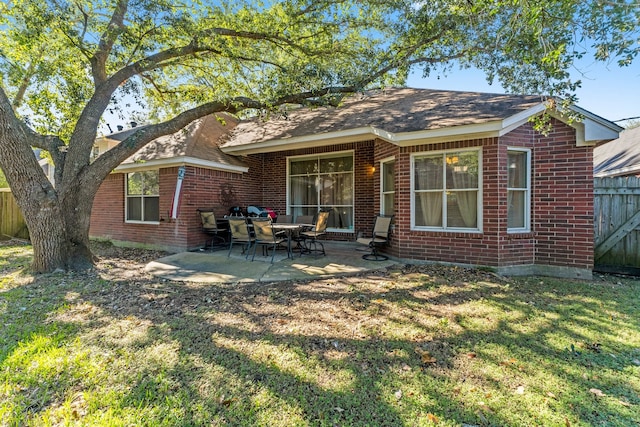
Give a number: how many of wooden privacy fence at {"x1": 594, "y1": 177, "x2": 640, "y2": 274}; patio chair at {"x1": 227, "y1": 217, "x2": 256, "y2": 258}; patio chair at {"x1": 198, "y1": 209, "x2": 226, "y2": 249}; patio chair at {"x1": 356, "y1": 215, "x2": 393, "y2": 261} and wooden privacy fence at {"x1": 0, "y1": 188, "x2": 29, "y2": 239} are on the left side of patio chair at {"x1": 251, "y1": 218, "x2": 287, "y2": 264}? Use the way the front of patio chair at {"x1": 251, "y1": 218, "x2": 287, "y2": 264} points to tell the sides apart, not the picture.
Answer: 3

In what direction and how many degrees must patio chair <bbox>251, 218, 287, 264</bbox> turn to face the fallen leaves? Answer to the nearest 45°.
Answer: approximately 135° to its right

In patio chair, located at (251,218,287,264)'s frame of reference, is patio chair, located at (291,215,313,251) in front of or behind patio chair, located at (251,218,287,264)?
in front

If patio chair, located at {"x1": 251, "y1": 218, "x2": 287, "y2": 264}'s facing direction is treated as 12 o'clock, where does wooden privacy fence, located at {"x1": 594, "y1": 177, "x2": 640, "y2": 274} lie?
The wooden privacy fence is roughly at 2 o'clock from the patio chair.

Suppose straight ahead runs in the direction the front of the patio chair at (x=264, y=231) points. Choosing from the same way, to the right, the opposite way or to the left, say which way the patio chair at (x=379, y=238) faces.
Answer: the opposite way

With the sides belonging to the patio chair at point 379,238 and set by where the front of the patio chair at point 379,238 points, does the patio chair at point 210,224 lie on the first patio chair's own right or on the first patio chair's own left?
on the first patio chair's own right

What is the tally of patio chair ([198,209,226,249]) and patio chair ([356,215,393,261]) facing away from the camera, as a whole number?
0

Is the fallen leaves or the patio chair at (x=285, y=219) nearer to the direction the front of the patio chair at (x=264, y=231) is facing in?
the patio chair

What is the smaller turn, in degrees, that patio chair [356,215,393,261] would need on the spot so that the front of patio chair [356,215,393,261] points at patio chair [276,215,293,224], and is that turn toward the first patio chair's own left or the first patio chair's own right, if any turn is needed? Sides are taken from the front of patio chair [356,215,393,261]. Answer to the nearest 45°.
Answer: approximately 90° to the first patio chair's own right

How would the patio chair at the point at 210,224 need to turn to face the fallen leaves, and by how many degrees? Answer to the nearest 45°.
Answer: approximately 45° to its right

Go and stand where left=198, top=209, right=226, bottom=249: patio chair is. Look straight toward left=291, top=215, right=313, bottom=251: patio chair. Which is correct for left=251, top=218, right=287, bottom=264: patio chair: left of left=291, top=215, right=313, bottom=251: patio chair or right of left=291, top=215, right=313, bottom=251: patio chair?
right

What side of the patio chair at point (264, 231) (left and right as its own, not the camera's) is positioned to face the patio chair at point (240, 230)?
left

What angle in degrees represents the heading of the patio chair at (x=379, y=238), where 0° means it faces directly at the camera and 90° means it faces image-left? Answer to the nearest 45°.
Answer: approximately 45°

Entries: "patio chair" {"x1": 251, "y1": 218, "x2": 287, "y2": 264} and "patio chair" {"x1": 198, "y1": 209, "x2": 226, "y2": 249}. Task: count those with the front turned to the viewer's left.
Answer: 0
